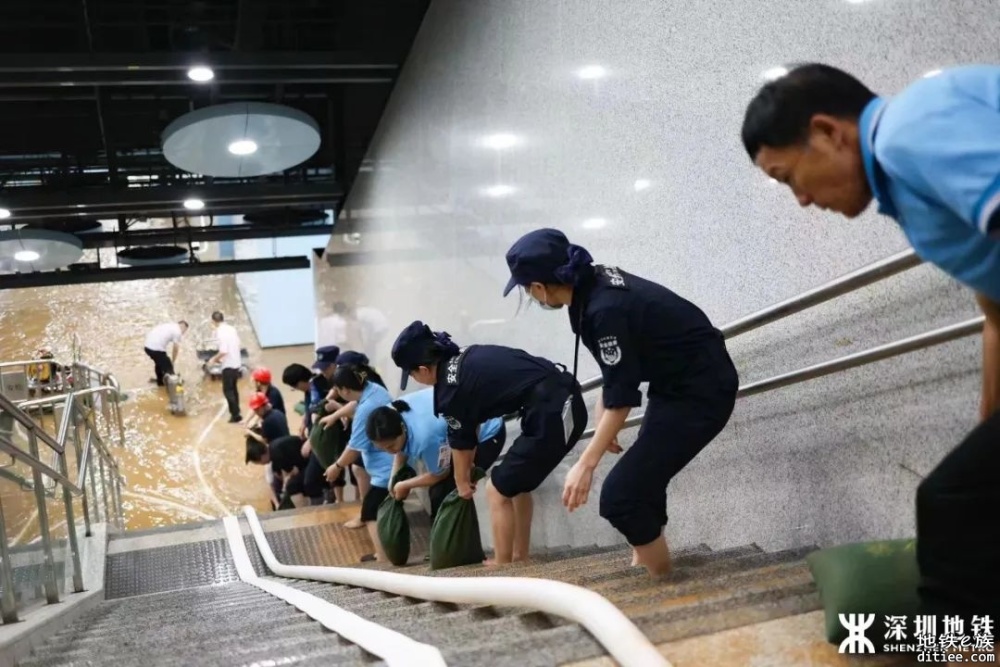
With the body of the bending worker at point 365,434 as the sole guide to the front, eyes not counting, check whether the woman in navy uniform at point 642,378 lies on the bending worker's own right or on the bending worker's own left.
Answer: on the bending worker's own left

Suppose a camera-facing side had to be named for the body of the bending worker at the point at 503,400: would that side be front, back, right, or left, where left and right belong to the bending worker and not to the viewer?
left

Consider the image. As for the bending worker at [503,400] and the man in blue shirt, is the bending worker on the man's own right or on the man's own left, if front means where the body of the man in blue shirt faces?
on the man's own right

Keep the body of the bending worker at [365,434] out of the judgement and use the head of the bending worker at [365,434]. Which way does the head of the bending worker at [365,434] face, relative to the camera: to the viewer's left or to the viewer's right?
to the viewer's left

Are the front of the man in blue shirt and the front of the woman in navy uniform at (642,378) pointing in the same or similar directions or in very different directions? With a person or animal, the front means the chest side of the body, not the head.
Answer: same or similar directions

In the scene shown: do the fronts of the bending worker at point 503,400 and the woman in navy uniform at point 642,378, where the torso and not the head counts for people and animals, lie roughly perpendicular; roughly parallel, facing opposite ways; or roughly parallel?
roughly parallel

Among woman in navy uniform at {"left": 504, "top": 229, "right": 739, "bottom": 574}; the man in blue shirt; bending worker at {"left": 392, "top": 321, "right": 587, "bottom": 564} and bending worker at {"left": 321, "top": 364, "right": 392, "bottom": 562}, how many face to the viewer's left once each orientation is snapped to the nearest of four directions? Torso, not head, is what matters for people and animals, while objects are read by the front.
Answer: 4

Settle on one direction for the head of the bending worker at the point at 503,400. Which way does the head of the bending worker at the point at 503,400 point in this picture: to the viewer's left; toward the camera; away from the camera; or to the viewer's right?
to the viewer's left

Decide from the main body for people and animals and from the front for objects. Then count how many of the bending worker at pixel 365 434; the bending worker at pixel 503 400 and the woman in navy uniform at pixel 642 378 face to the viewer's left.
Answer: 3

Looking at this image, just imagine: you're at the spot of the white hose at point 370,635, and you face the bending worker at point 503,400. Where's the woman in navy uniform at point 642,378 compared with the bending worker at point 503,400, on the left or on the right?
right
